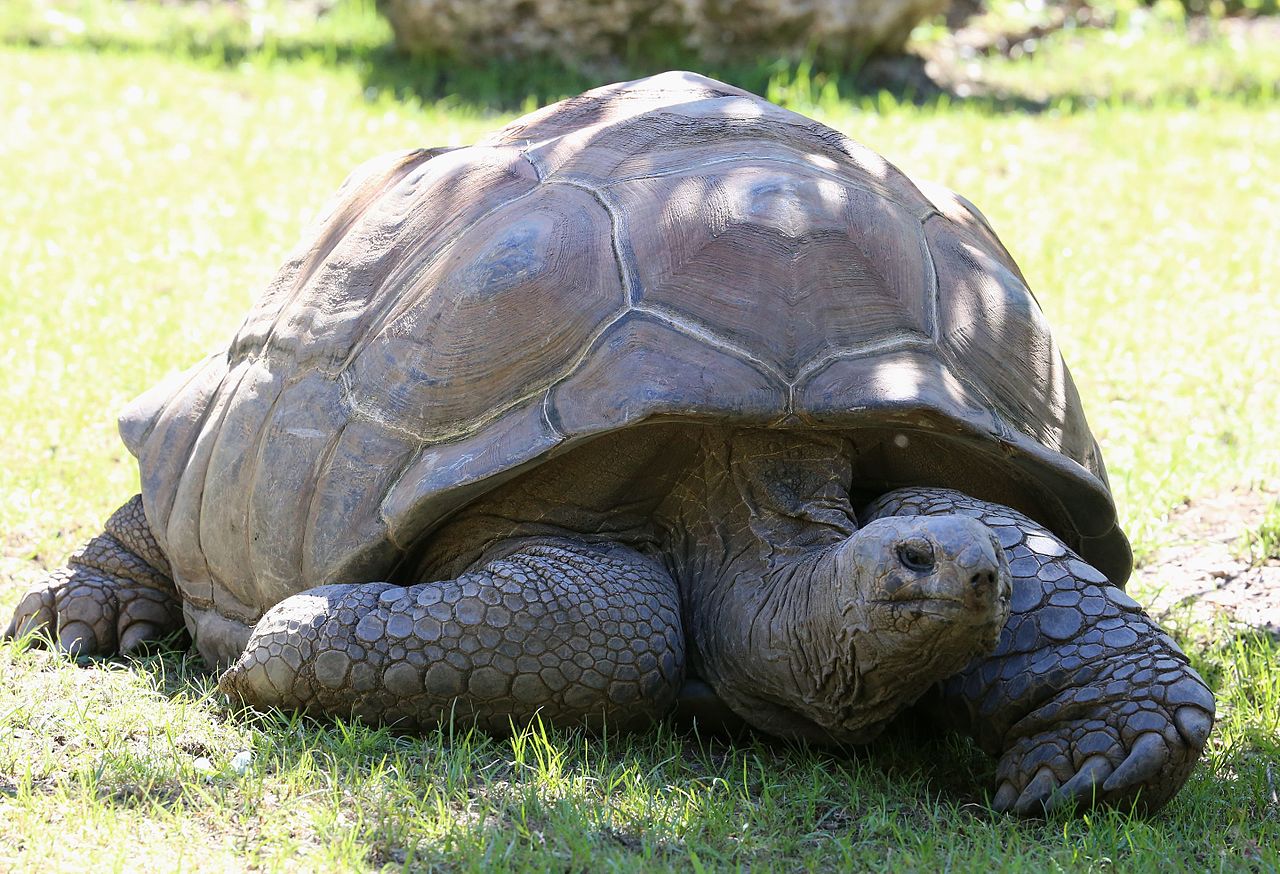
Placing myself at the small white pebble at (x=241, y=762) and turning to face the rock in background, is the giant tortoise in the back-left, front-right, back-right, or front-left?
front-right

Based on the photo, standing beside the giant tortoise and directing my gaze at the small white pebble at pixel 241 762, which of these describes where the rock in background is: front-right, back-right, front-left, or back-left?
back-right

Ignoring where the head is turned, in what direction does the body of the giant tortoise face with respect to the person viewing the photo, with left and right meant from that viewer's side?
facing the viewer and to the right of the viewer

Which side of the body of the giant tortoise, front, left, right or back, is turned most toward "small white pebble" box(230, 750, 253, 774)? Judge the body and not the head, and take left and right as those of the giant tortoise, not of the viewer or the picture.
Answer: right

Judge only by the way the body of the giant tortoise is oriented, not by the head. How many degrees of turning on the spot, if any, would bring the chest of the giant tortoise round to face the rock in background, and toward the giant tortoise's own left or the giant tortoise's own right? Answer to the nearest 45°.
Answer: approximately 135° to the giant tortoise's own left
